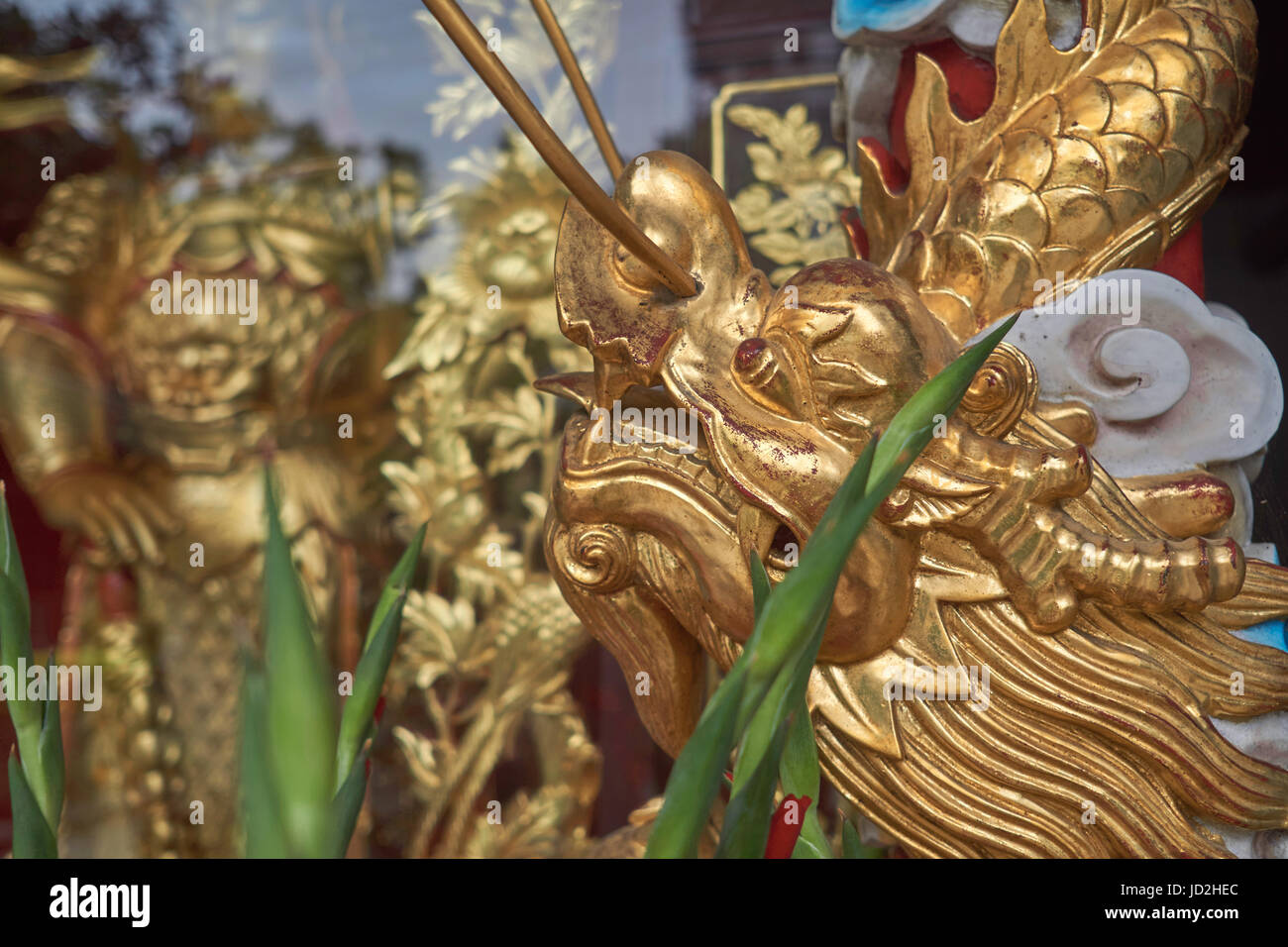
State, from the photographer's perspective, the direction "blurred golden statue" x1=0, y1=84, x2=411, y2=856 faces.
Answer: facing the viewer

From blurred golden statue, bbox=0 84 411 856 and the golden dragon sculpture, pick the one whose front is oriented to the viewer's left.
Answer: the golden dragon sculpture

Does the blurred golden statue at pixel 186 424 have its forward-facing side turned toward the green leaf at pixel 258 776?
yes

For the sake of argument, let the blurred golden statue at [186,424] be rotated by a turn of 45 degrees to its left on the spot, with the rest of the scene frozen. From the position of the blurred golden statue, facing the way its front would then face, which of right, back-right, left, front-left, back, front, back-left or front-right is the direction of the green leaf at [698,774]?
front-right

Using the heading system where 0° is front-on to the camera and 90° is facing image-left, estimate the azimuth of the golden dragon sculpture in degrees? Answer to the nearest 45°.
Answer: approximately 90°

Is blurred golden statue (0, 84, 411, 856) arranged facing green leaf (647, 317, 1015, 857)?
yes

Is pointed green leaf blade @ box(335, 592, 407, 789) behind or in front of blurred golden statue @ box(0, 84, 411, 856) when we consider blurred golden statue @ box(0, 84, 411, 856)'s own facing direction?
in front

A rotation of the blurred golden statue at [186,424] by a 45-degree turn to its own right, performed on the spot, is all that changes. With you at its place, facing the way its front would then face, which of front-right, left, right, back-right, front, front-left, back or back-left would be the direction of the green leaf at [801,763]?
front-left

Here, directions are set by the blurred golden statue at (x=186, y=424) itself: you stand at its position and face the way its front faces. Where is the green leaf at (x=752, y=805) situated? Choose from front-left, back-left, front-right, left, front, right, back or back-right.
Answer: front

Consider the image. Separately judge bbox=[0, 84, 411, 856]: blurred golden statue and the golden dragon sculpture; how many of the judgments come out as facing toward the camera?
1
